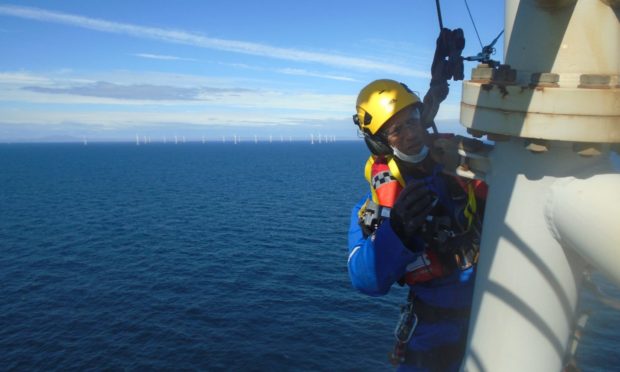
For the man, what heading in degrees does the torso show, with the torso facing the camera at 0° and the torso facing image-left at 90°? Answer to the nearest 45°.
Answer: approximately 315°

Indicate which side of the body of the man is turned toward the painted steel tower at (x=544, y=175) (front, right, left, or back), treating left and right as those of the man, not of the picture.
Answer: front
